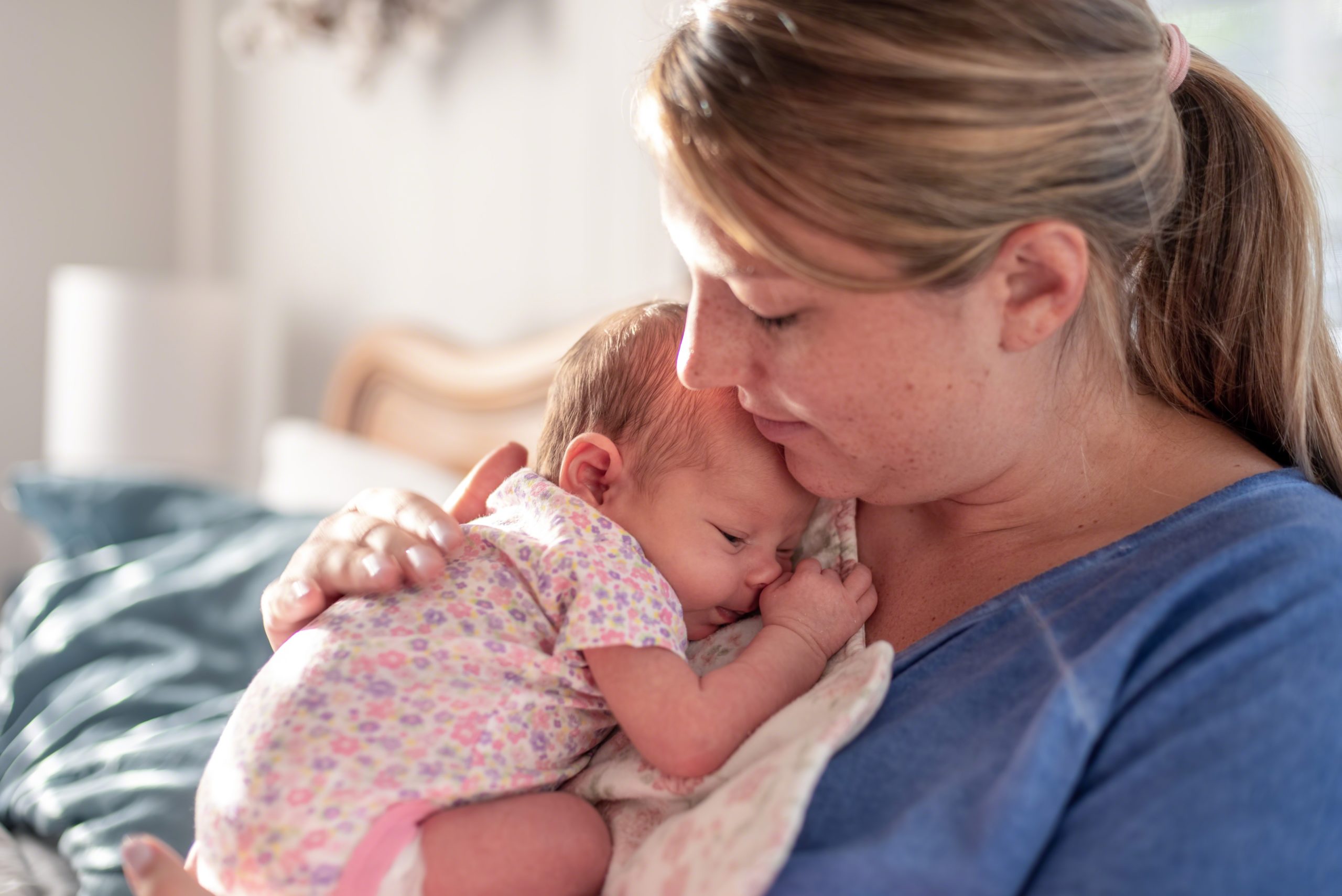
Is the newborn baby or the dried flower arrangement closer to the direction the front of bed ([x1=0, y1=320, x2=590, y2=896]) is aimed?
the newborn baby

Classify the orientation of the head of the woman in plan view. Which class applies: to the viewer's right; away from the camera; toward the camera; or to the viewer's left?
to the viewer's left

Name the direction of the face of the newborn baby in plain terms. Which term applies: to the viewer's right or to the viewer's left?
to the viewer's right

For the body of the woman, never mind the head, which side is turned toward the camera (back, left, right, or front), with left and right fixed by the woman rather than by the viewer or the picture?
left

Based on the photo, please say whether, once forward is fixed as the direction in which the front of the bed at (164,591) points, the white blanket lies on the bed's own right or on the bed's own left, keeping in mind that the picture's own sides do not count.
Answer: on the bed's own left

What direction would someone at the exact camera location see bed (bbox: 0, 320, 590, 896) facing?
facing the viewer and to the left of the viewer
